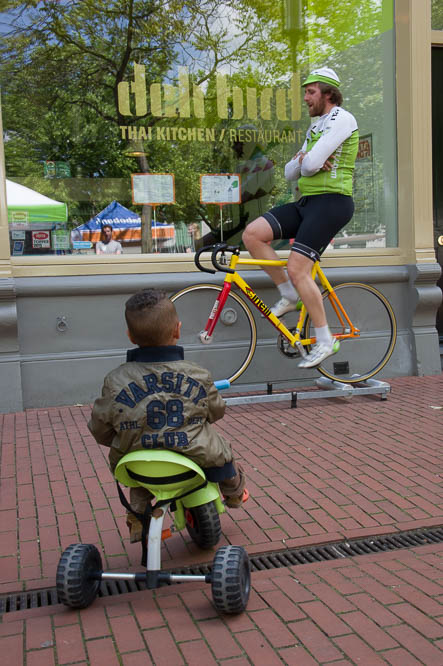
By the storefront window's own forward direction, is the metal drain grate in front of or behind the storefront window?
in front

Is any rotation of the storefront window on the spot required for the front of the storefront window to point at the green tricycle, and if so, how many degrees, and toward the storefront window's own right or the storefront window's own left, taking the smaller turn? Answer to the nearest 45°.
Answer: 0° — it already faces it

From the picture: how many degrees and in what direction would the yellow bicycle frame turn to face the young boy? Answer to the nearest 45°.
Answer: approximately 90° to its left

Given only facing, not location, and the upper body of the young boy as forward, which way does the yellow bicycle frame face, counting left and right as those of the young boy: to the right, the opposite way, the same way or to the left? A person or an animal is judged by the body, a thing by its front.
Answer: to the left

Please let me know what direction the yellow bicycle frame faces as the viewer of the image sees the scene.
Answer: facing to the left of the viewer

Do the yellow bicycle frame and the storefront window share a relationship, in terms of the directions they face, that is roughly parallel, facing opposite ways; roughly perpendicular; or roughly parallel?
roughly perpendicular

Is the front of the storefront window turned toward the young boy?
yes

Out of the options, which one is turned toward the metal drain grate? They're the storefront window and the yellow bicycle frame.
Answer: the storefront window

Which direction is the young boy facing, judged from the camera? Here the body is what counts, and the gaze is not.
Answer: away from the camera
